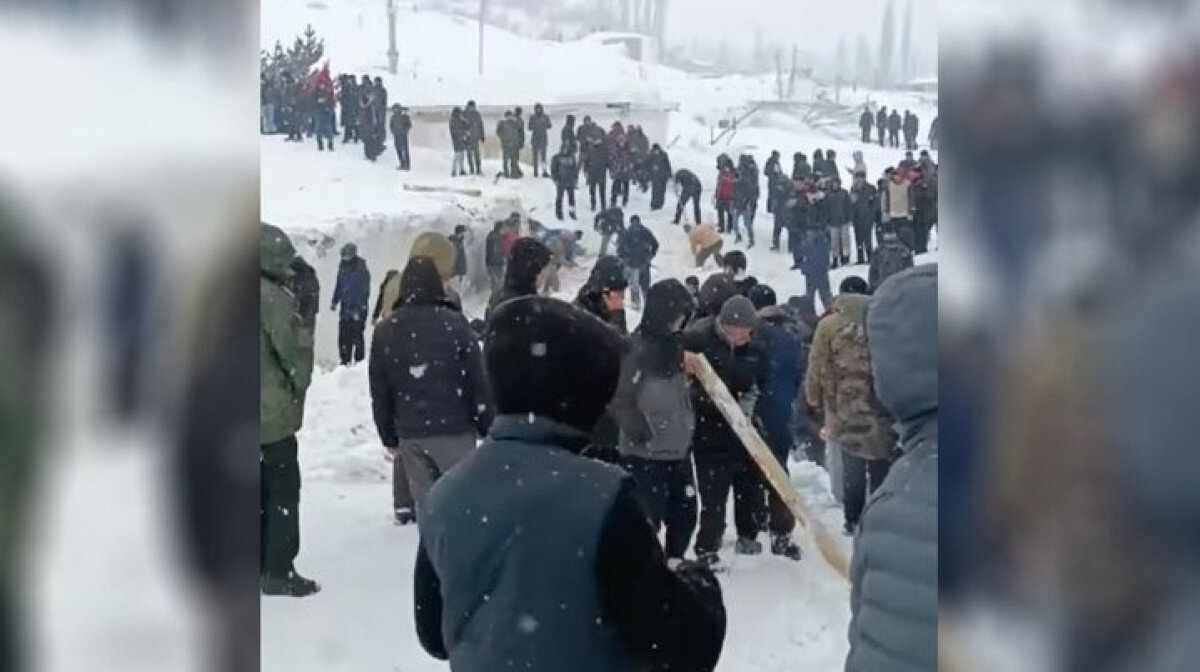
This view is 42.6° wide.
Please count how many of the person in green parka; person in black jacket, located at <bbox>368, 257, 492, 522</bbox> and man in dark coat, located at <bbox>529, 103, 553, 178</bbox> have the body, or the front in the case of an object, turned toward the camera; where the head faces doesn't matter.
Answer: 1

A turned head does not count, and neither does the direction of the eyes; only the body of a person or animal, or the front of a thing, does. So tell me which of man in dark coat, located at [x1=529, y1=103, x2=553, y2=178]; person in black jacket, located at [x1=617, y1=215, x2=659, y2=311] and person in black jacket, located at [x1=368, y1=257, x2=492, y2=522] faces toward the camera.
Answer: the man in dark coat

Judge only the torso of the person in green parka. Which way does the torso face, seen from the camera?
to the viewer's right

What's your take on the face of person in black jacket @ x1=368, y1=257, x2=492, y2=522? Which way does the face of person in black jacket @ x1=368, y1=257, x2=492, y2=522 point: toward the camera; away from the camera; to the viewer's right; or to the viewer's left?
away from the camera

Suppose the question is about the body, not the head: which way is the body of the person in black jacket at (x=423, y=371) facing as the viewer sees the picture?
away from the camera

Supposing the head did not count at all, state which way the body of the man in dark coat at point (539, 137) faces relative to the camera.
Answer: toward the camera

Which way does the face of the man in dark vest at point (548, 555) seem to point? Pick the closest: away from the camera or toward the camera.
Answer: away from the camera
